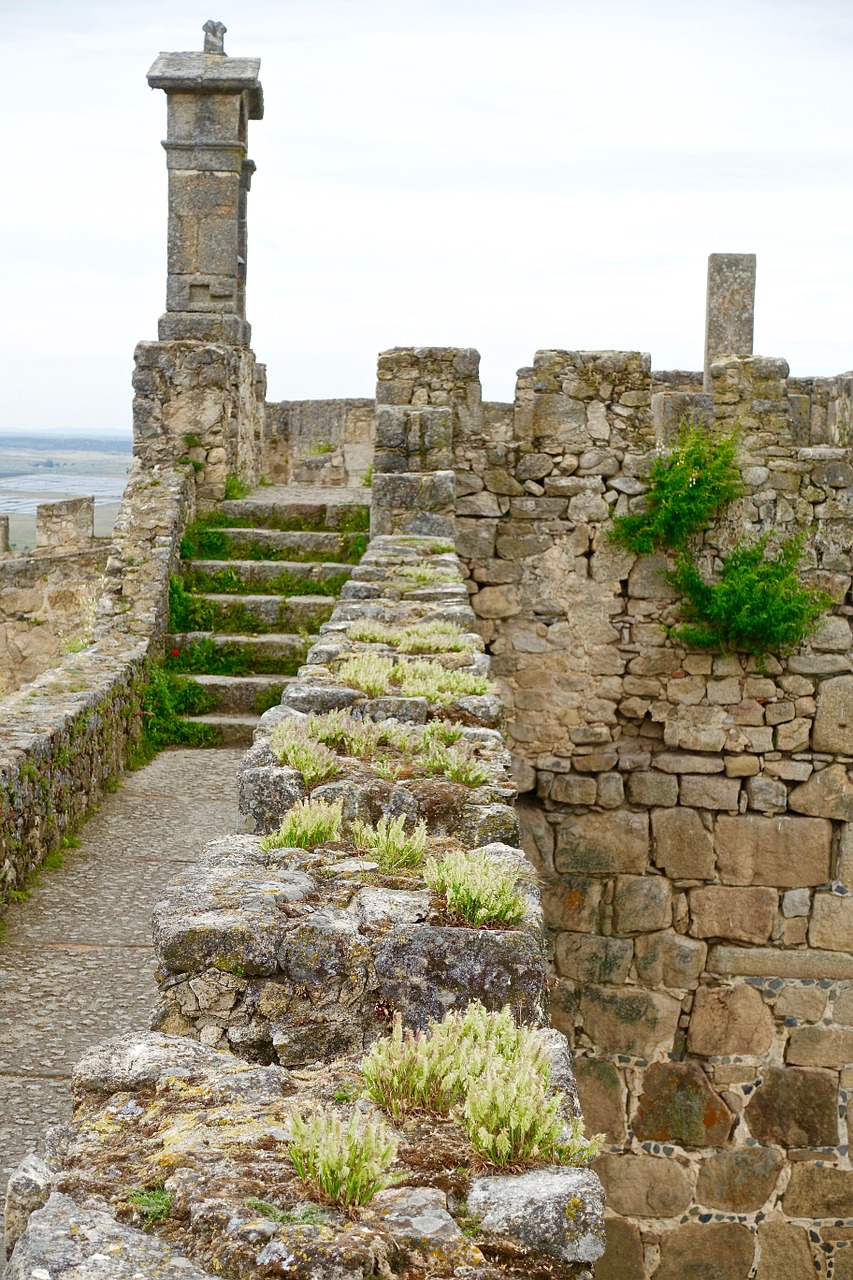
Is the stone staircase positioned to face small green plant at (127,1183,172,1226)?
yes

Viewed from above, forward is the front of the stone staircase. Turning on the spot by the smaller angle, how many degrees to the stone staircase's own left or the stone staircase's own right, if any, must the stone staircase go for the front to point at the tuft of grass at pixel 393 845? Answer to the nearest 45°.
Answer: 0° — it already faces it

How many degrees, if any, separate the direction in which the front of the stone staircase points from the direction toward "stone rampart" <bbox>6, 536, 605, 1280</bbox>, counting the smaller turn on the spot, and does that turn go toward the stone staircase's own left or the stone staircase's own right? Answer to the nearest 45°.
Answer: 0° — it already faces it

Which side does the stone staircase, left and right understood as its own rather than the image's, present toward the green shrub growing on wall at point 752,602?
left

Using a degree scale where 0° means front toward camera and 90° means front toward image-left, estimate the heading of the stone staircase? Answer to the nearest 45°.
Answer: approximately 0°

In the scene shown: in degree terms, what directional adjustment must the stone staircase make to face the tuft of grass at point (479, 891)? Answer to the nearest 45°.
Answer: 0° — it already faces it

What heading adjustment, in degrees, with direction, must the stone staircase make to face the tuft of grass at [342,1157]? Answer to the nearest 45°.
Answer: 0° — it already faces it

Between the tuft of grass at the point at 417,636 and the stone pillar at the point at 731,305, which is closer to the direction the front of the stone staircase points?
the tuft of grass
